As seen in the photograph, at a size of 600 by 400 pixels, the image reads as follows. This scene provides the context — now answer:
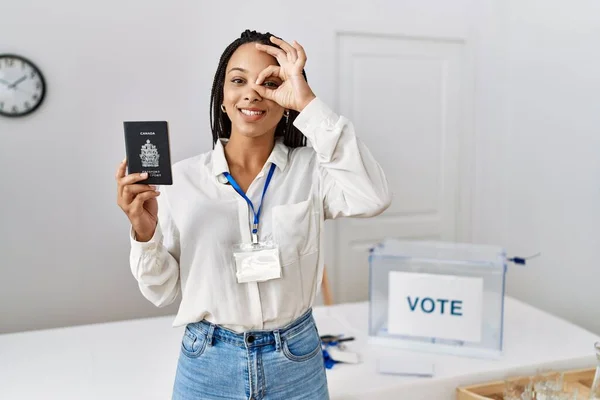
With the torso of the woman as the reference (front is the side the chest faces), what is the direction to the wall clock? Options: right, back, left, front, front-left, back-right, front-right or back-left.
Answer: back-right

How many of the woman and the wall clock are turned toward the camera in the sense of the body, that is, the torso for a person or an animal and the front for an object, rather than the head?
2

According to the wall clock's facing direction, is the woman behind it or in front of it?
in front

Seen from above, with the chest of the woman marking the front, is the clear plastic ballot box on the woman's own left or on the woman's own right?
on the woman's own left

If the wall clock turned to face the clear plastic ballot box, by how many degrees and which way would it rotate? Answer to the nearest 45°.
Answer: approximately 45° to its left

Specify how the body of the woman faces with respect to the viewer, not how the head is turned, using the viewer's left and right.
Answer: facing the viewer

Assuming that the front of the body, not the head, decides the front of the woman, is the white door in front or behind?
behind

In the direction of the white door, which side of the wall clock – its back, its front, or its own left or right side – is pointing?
left

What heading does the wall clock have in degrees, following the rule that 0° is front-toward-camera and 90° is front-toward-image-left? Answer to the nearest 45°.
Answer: approximately 0°
